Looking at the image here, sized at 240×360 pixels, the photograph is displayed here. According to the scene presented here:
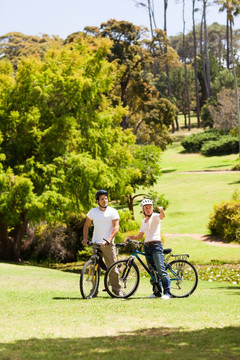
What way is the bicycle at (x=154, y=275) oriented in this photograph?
to the viewer's left

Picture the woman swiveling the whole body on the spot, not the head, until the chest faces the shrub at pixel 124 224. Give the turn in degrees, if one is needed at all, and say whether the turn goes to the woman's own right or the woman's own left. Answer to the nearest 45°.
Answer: approximately 135° to the woman's own right

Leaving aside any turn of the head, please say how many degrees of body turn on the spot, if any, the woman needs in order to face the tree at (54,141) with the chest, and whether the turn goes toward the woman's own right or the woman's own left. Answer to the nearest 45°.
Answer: approximately 135° to the woman's own right

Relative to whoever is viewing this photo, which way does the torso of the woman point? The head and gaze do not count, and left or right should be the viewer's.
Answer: facing the viewer and to the left of the viewer

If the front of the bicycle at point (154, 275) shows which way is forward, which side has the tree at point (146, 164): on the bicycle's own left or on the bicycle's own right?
on the bicycle's own right

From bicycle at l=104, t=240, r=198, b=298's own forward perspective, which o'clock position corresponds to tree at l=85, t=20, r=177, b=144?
The tree is roughly at 3 o'clock from the bicycle.

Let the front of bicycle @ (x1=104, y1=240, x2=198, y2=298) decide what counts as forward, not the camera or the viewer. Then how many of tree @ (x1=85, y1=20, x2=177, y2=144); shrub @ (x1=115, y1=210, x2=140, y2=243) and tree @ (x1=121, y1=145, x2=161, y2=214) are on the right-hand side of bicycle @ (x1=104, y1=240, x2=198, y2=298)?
3
